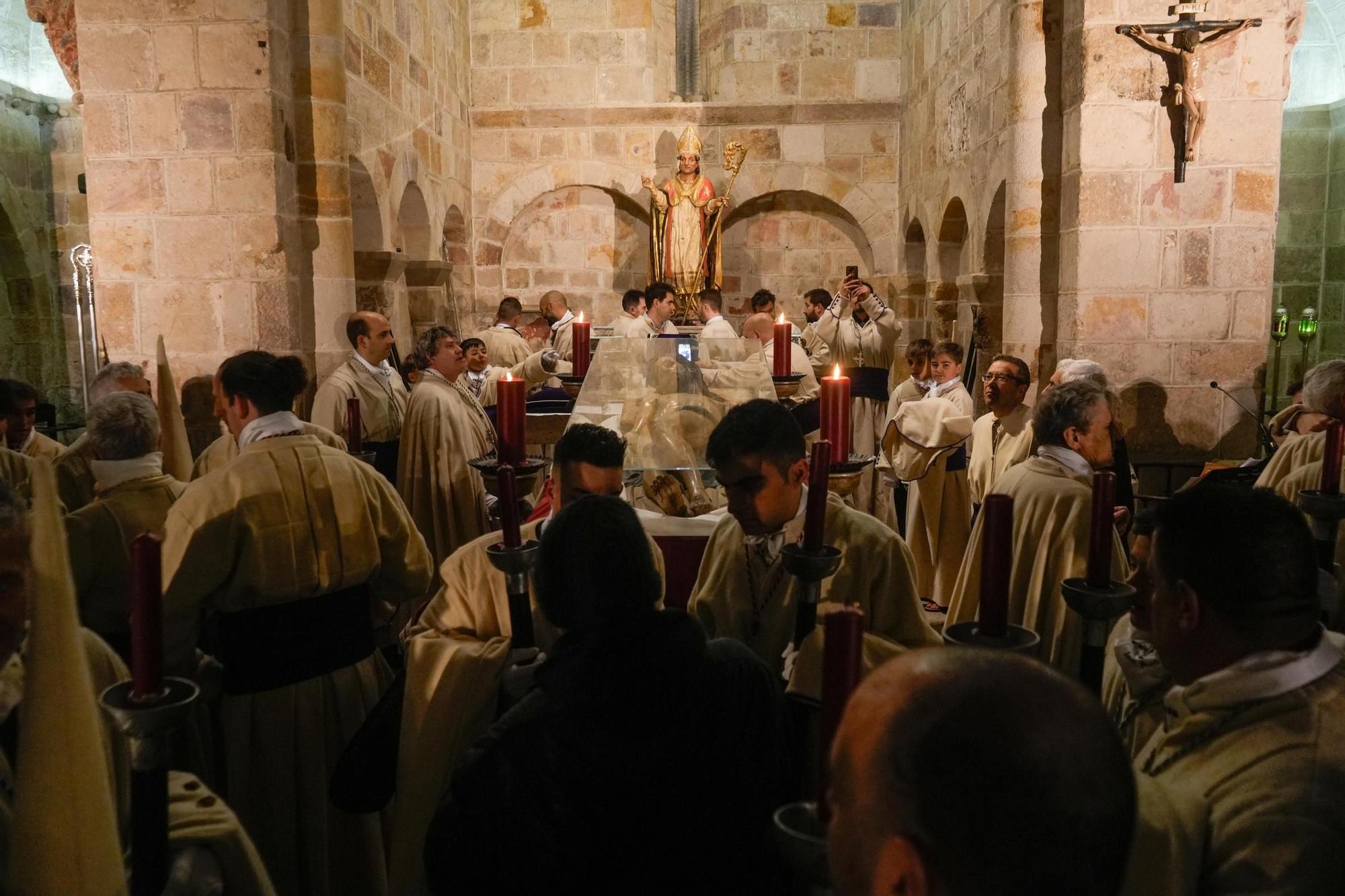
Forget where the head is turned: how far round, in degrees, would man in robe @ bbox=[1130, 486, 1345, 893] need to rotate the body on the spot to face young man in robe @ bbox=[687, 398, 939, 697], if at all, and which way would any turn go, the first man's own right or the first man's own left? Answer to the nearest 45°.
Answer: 0° — they already face them

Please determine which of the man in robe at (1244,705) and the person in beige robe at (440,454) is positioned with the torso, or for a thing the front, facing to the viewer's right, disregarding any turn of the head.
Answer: the person in beige robe at (440,454)

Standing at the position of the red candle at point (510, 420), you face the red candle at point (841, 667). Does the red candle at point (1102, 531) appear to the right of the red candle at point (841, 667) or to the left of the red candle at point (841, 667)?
left

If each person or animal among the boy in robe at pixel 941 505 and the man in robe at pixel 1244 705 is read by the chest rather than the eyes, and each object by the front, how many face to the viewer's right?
0

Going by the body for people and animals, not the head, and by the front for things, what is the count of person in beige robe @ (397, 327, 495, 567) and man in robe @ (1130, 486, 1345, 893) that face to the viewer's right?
1

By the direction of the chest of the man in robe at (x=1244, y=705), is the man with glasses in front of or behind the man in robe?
in front

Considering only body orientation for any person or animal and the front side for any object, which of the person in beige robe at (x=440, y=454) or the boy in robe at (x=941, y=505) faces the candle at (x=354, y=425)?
the boy in robe at (x=941, y=505)

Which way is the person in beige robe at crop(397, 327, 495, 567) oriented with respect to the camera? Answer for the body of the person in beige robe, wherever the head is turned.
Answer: to the viewer's right

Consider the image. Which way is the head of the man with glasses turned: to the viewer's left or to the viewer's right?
to the viewer's left

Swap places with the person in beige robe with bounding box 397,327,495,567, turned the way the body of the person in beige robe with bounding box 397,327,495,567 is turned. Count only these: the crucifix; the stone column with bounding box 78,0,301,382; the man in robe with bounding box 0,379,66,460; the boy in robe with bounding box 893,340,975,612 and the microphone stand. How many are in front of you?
3

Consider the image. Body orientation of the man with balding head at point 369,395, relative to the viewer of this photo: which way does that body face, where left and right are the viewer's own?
facing the viewer and to the right of the viewer

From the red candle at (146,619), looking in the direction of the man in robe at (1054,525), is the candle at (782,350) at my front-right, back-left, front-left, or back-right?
front-left

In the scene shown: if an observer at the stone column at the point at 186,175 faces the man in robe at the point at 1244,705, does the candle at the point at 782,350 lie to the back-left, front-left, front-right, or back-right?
front-left

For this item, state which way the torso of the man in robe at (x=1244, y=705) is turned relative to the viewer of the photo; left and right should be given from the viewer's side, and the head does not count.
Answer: facing away from the viewer and to the left of the viewer
